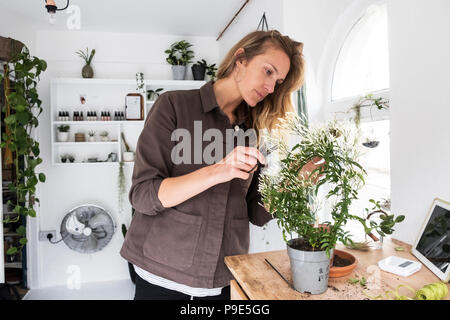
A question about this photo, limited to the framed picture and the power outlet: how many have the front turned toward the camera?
2

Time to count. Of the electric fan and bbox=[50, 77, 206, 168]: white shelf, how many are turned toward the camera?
2

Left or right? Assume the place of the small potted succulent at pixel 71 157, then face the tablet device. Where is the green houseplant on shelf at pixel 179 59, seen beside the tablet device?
left

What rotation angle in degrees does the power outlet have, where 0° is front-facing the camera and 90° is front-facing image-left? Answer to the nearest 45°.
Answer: approximately 0°

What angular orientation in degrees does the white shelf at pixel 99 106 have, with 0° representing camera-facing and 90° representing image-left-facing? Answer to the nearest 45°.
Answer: approximately 0°
